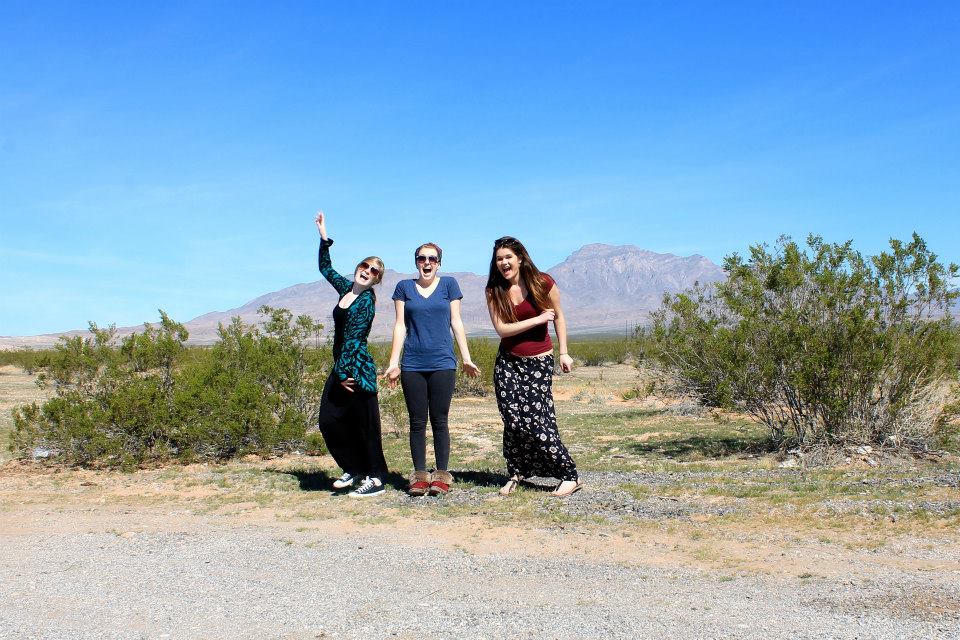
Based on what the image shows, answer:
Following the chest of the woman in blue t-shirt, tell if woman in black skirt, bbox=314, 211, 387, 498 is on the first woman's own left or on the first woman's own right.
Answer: on the first woman's own right

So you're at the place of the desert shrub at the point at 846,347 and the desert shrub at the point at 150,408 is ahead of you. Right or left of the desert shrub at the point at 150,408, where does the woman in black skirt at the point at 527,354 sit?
left

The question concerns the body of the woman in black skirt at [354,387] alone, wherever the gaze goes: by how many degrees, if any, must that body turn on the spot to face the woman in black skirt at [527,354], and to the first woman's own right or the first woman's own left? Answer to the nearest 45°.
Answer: approximately 90° to the first woman's own left

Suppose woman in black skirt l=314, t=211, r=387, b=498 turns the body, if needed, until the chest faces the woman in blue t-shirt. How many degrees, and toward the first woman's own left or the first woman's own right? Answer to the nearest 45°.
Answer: approximately 90° to the first woman's own left

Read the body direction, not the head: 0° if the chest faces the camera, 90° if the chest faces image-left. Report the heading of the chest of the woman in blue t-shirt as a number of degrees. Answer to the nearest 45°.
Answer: approximately 0°

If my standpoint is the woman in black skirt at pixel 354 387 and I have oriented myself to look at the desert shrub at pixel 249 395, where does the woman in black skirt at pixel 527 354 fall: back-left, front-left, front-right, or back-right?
back-right

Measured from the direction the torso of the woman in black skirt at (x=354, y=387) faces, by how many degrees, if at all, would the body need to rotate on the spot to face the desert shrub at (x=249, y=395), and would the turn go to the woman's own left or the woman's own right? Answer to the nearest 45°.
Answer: approximately 135° to the woman's own right

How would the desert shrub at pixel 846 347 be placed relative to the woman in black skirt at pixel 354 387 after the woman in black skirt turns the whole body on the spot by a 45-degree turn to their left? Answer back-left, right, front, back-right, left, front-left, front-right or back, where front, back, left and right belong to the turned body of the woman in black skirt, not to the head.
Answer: left

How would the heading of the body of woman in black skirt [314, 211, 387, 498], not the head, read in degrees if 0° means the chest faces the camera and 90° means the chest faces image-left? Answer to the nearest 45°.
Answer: approximately 45°
